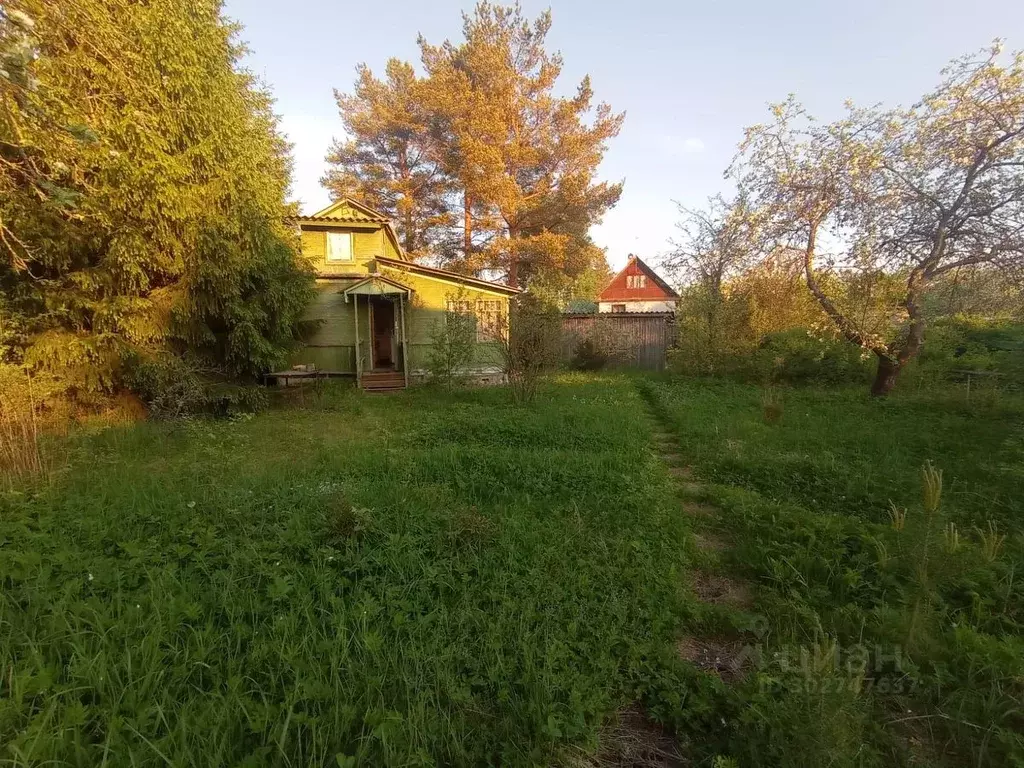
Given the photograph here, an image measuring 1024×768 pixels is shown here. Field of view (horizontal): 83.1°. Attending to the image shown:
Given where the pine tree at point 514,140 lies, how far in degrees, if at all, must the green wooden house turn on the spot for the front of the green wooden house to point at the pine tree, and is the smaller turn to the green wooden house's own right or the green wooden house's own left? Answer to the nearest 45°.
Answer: approximately 135° to the green wooden house's own left

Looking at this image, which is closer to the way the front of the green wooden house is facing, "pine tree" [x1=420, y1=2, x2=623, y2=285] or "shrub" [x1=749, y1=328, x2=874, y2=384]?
the shrub

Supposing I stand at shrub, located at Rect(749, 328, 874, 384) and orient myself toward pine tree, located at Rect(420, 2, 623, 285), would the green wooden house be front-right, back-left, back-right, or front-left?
front-left

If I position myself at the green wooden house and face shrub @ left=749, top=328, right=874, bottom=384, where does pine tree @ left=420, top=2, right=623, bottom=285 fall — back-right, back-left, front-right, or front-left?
front-left

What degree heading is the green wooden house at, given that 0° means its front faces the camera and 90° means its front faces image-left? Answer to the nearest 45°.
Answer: approximately 0°

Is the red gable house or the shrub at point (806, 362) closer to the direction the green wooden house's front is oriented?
the shrub

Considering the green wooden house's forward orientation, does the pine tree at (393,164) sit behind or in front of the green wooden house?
behind

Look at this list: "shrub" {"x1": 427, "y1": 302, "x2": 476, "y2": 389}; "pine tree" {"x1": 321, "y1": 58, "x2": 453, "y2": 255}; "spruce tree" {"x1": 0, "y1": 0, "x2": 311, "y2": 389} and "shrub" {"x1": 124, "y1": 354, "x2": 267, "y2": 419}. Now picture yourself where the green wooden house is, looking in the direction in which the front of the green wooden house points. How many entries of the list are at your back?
1

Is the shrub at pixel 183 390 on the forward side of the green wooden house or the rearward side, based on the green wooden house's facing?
on the forward side

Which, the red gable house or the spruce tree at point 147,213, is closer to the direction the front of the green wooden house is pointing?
the spruce tree

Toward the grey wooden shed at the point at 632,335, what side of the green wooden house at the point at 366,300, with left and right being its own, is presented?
left

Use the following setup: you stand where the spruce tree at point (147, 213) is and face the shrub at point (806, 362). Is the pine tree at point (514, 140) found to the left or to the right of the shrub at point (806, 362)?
left

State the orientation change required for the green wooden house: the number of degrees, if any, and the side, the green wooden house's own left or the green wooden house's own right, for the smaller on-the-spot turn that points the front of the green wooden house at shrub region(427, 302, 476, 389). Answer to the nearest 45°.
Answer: approximately 45° to the green wooden house's own left

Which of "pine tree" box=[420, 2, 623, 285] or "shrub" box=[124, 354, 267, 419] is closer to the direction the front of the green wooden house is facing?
the shrub

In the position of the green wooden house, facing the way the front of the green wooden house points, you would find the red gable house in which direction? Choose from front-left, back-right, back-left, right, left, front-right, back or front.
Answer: back-left
